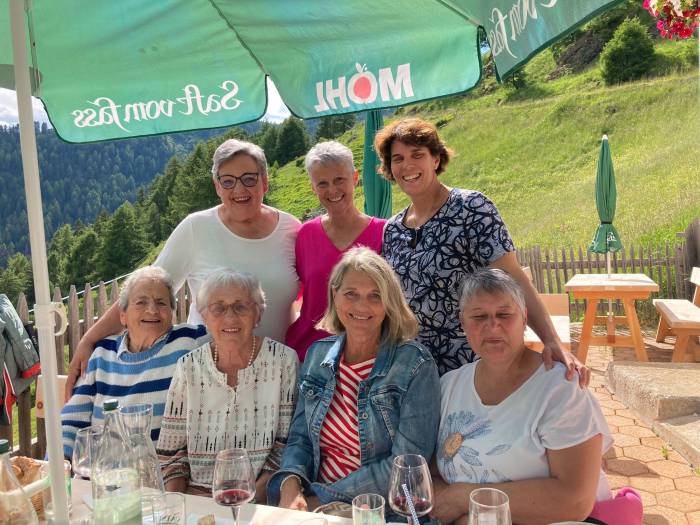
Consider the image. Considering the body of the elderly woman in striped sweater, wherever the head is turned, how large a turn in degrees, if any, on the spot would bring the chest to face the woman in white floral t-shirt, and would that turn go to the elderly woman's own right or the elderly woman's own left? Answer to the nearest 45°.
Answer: approximately 45° to the elderly woman's own left

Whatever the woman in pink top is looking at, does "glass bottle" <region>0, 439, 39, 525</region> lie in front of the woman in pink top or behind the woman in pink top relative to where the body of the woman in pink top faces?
in front

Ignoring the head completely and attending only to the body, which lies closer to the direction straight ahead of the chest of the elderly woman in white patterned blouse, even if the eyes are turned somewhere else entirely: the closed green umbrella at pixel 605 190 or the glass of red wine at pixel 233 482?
the glass of red wine

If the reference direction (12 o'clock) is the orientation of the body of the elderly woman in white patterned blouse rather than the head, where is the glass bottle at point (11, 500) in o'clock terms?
The glass bottle is roughly at 1 o'clock from the elderly woman in white patterned blouse.

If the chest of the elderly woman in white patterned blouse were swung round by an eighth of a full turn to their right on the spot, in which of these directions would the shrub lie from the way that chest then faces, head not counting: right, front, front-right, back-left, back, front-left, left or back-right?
back

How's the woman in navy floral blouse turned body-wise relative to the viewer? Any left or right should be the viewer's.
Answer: facing the viewer and to the left of the viewer

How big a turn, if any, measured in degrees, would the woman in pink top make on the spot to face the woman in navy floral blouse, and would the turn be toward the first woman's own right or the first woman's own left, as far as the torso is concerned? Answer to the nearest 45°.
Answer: approximately 45° to the first woman's own left

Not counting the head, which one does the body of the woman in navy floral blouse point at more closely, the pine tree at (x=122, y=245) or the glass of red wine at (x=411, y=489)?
the glass of red wine

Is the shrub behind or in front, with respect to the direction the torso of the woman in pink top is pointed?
behind

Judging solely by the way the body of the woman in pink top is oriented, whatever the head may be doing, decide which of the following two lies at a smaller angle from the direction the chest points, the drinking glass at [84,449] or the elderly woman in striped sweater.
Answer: the drinking glass

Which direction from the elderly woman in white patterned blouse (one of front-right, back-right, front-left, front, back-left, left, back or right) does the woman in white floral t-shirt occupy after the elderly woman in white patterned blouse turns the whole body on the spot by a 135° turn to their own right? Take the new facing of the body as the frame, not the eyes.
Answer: back

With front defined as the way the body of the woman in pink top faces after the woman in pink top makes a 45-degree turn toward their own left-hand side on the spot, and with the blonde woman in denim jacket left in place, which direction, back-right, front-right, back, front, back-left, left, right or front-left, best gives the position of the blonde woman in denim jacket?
front-right

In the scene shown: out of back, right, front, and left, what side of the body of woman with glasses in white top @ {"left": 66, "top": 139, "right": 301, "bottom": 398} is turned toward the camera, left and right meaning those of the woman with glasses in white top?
front

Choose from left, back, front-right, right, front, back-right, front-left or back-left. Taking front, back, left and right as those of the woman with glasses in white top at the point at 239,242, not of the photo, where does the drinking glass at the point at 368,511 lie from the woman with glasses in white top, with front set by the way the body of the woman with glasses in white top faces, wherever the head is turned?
front

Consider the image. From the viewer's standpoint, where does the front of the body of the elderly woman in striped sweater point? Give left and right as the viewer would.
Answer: facing the viewer
